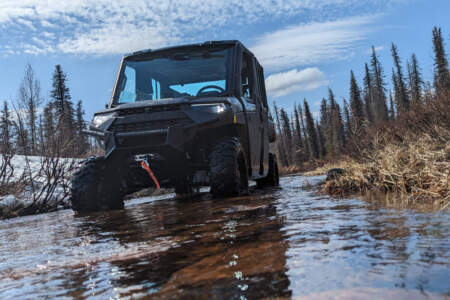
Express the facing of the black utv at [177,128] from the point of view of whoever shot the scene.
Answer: facing the viewer and to the left of the viewer
